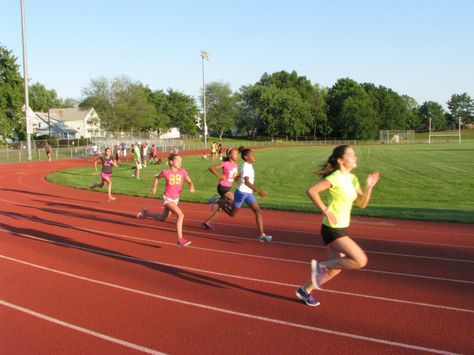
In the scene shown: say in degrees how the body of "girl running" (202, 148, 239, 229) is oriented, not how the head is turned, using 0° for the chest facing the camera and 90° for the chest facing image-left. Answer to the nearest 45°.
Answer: approximately 315°

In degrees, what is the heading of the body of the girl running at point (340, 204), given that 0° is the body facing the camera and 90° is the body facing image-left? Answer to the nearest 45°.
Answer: approximately 270°

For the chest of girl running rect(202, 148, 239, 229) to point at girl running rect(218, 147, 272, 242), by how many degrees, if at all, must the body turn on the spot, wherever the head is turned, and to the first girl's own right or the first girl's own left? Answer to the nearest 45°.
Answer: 0° — they already face them

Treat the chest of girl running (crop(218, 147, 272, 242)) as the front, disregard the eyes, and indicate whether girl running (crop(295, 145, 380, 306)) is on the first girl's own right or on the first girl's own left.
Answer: on the first girl's own right

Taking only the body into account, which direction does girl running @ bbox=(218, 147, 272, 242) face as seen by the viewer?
to the viewer's right
